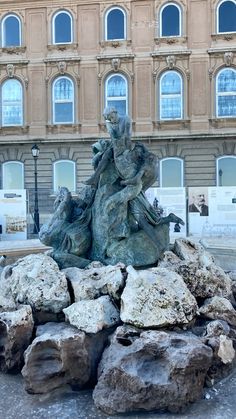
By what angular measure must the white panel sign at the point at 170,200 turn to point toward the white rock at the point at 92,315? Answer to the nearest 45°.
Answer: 0° — it already faces it

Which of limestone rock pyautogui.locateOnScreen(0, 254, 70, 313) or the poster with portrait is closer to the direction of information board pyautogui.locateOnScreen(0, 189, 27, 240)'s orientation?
the limestone rock

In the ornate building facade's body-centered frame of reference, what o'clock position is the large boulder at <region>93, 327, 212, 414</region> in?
The large boulder is roughly at 12 o'clock from the ornate building facade.

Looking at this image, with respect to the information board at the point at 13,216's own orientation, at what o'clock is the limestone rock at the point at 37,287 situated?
The limestone rock is roughly at 12 o'clock from the information board.

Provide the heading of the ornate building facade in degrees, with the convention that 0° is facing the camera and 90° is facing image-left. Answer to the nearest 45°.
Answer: approximately 0°

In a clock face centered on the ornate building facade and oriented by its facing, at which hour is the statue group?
The statue group is roughly at 12 o'clock from the ornate building facade.

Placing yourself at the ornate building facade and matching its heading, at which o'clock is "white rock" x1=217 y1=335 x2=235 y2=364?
The white rock is roughly at 12 o'clock from the ornate building facade.
